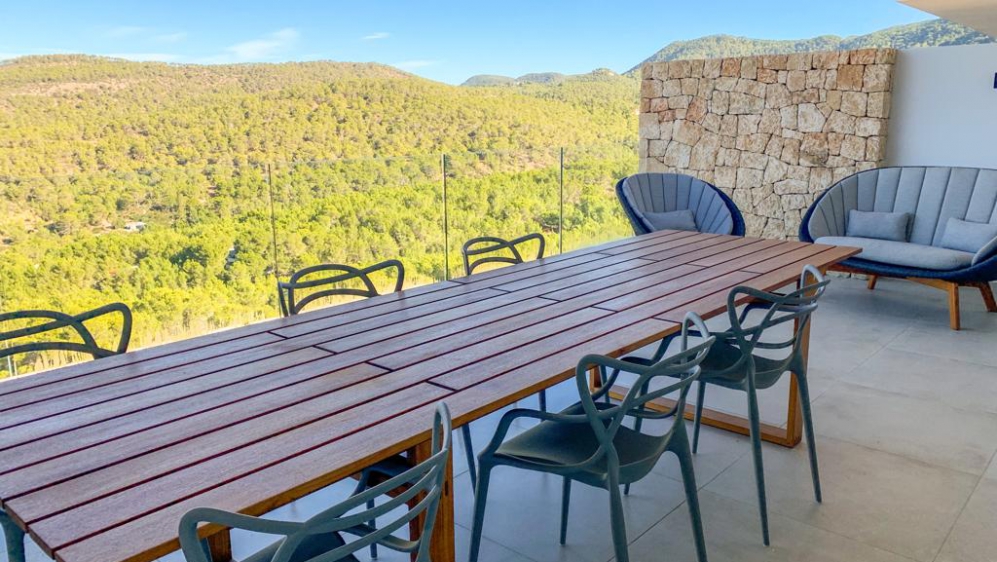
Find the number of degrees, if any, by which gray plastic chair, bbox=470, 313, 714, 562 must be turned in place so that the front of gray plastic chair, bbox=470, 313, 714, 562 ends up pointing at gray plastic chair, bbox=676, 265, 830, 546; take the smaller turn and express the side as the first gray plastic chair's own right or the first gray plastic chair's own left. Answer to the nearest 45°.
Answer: approximately 90° to the first gray plastic chair's own right

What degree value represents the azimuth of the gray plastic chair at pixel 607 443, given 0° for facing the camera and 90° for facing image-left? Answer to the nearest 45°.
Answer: approximately 135°

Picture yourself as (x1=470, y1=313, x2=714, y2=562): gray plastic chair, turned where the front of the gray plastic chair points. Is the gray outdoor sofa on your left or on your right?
on your right

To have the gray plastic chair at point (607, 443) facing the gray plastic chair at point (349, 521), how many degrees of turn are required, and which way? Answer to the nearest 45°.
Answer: approximately 90° to its left
